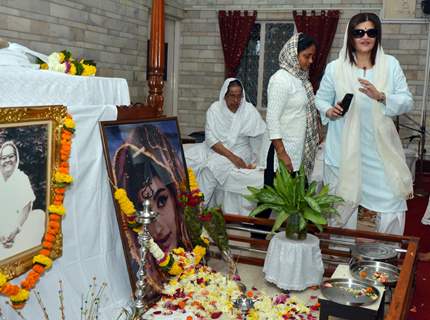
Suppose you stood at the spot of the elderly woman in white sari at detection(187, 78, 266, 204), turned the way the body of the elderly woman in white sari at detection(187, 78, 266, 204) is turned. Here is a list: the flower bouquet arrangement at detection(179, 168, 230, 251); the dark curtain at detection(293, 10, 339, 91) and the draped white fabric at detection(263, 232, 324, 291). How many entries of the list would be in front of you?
2

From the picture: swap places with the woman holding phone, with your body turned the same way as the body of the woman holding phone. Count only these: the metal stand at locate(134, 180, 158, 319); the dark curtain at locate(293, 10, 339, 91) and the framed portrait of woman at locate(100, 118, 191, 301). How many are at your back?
1

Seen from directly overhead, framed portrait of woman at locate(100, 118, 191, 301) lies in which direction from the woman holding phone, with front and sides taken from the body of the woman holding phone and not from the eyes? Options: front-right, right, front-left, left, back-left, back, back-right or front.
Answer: front-right

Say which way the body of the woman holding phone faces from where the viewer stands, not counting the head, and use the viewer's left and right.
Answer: facing the viewer

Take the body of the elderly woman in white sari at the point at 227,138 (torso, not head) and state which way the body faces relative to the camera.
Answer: toward the camera

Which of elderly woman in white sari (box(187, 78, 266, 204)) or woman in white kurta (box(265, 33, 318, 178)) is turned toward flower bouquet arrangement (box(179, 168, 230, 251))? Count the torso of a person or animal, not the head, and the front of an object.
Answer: the elderly woman in white sari

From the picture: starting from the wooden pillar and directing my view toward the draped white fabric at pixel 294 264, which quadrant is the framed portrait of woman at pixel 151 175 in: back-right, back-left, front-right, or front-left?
front-right

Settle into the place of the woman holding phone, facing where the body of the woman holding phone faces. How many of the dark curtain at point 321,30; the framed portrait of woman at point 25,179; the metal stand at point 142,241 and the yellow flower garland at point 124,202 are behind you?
1

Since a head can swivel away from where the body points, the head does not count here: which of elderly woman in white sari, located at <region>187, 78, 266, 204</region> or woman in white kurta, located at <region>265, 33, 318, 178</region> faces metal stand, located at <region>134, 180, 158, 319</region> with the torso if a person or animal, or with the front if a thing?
the elderly woman in white sari
